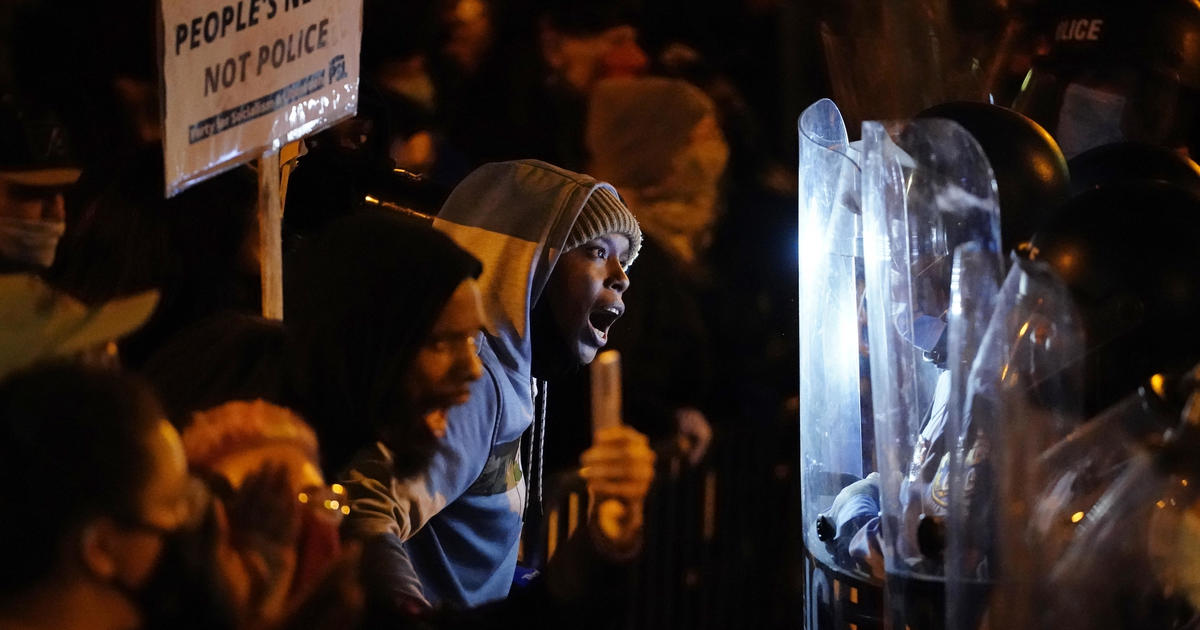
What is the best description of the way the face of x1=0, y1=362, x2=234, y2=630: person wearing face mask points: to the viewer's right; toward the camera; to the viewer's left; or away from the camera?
to the viewer's right

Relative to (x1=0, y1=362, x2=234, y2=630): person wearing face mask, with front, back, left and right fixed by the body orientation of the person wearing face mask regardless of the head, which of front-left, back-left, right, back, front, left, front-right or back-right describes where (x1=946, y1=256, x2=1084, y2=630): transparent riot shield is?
front

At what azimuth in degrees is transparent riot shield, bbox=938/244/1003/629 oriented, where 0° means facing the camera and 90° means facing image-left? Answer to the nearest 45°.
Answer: approximately 90°

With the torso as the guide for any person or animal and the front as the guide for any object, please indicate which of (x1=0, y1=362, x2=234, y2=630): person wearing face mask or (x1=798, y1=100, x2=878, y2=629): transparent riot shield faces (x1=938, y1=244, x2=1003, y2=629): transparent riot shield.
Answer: the person wearing face mask

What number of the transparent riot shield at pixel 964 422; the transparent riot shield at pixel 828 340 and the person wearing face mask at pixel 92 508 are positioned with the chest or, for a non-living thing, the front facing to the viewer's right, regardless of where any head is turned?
1

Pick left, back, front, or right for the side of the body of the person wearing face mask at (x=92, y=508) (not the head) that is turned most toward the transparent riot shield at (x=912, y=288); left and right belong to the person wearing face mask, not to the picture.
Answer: front

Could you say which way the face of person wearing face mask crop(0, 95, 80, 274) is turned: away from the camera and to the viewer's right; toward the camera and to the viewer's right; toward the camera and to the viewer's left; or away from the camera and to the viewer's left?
toward the camera and to the viewer's right

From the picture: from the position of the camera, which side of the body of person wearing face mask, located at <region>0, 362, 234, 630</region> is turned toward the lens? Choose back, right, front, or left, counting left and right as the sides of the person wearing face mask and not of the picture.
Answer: right

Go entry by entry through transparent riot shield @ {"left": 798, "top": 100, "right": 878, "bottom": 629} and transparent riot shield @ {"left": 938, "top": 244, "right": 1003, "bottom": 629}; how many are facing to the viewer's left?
2

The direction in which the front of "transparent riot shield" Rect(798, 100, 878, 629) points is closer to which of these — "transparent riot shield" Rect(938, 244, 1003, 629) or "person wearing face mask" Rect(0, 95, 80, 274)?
the person wearing face mask

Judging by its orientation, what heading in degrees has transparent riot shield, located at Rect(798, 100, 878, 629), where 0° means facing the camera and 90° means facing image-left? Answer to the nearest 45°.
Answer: approximately 90°

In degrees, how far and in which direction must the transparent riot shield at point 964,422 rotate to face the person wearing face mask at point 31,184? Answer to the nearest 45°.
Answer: approximately 45° to its left

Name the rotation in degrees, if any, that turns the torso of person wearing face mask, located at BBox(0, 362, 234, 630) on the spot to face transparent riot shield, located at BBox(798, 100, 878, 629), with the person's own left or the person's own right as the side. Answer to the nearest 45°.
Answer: approximately 45° to the person's own left
